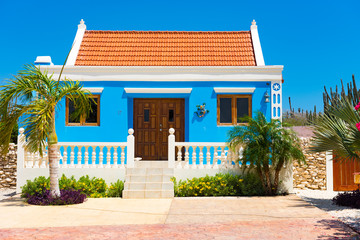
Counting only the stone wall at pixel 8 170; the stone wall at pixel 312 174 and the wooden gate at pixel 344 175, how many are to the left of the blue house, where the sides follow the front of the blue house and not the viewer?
2

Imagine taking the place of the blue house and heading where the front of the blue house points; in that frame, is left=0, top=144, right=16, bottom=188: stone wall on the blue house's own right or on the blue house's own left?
on the blue house's own right

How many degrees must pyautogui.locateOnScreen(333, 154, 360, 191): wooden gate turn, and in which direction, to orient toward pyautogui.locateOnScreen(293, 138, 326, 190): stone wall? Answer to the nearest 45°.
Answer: approximately 90° to its right

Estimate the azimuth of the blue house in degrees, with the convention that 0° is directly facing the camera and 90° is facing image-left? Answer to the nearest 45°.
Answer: approximately 0°

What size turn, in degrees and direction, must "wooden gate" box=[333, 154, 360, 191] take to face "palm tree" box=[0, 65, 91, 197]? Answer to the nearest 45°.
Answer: approximately 45° to its right

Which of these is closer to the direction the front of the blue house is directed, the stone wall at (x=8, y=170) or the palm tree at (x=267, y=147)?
the palm tree

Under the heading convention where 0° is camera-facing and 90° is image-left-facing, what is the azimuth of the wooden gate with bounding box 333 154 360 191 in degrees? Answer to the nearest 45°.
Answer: approximately 0°

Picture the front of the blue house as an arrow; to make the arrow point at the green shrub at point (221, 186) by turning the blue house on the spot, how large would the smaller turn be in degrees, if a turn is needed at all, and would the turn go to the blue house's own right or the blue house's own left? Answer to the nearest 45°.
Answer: approximately 45° to the blue house's own left

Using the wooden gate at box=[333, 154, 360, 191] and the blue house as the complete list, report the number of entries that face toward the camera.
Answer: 2

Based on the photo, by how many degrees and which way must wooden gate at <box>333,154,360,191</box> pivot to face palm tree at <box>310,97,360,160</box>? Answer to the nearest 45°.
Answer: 0° — it already faces it

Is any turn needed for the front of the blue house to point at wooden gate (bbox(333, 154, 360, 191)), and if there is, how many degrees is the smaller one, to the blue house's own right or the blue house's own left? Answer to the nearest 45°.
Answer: approximately 90° to the blue house's own left

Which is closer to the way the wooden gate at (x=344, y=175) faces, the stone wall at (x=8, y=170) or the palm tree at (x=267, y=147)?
the palm tree
